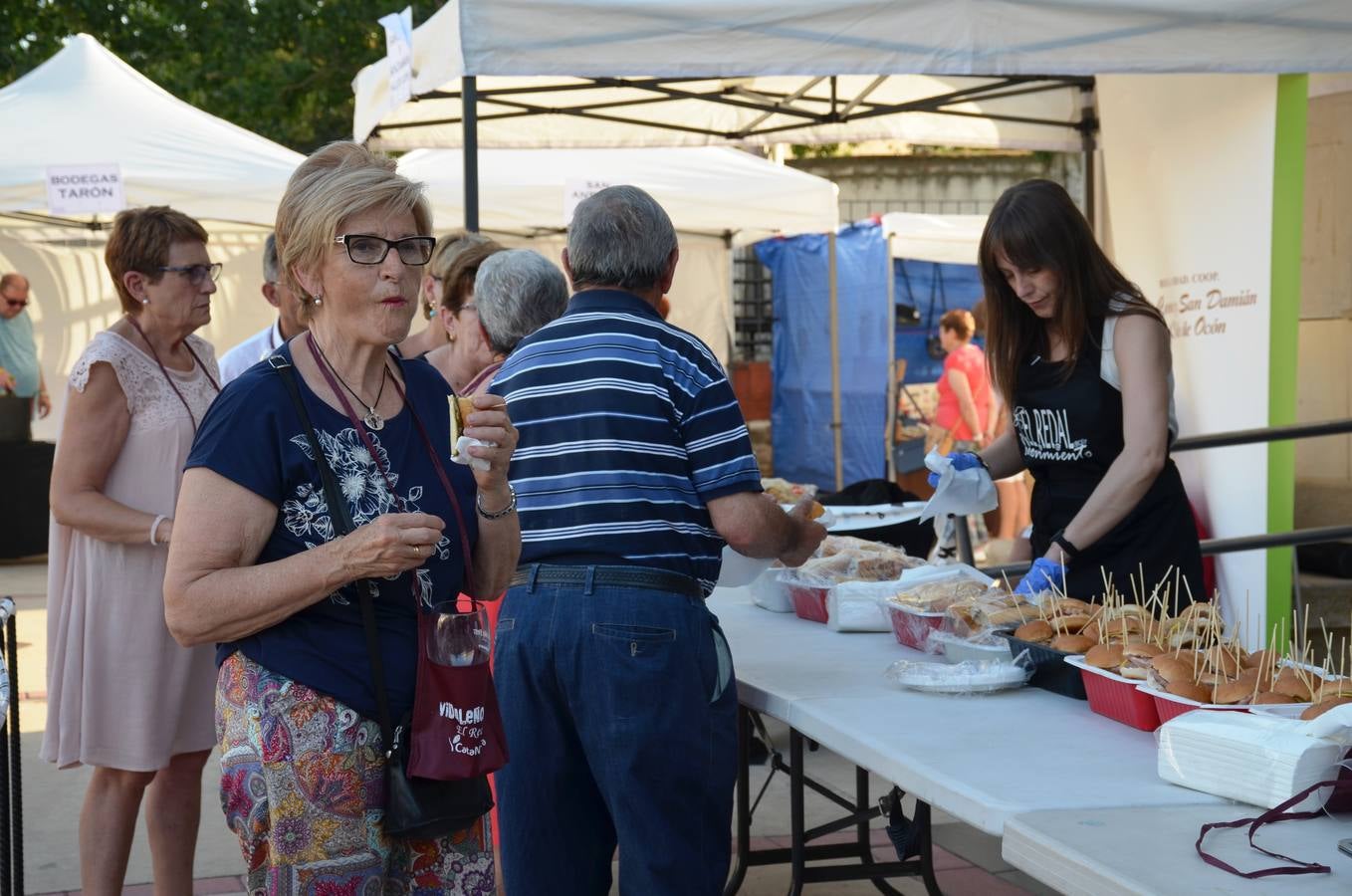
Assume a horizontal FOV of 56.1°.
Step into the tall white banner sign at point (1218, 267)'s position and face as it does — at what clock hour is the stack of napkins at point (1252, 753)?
The stack of napkins is roughly at 12 o'clock from the tall white banner sign.

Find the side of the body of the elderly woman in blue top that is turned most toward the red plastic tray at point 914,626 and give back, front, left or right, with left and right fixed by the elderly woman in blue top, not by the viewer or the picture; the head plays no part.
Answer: left

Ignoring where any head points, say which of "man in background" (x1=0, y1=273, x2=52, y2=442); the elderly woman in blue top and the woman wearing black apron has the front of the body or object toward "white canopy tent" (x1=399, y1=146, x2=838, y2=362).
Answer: the man in background

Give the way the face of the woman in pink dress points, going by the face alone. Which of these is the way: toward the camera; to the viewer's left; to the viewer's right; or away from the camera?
to the viewer's right

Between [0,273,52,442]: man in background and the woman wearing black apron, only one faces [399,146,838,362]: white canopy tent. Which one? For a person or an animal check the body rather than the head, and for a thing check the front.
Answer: the man in background

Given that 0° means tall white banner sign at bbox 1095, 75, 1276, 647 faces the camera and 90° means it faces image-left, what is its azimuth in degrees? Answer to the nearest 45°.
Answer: approximately 0°

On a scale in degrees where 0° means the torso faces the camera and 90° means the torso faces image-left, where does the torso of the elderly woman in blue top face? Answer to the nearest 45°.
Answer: approximately 315°

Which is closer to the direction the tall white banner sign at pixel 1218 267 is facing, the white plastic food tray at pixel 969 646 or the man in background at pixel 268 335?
the white plastic food tray
